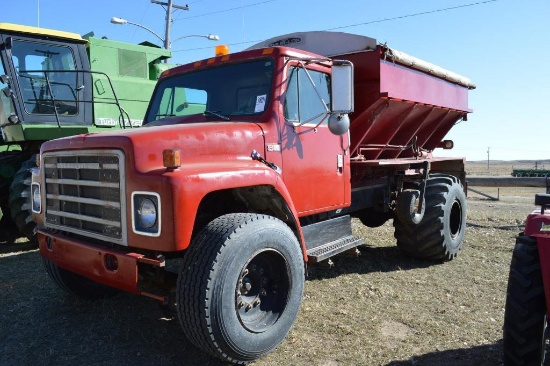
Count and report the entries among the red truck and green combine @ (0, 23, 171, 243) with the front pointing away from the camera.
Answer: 0

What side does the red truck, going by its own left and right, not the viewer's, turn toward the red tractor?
left

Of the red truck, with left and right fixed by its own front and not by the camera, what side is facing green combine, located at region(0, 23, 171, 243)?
right

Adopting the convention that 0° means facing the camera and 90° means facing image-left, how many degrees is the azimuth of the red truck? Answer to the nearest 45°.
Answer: approximately 45°
